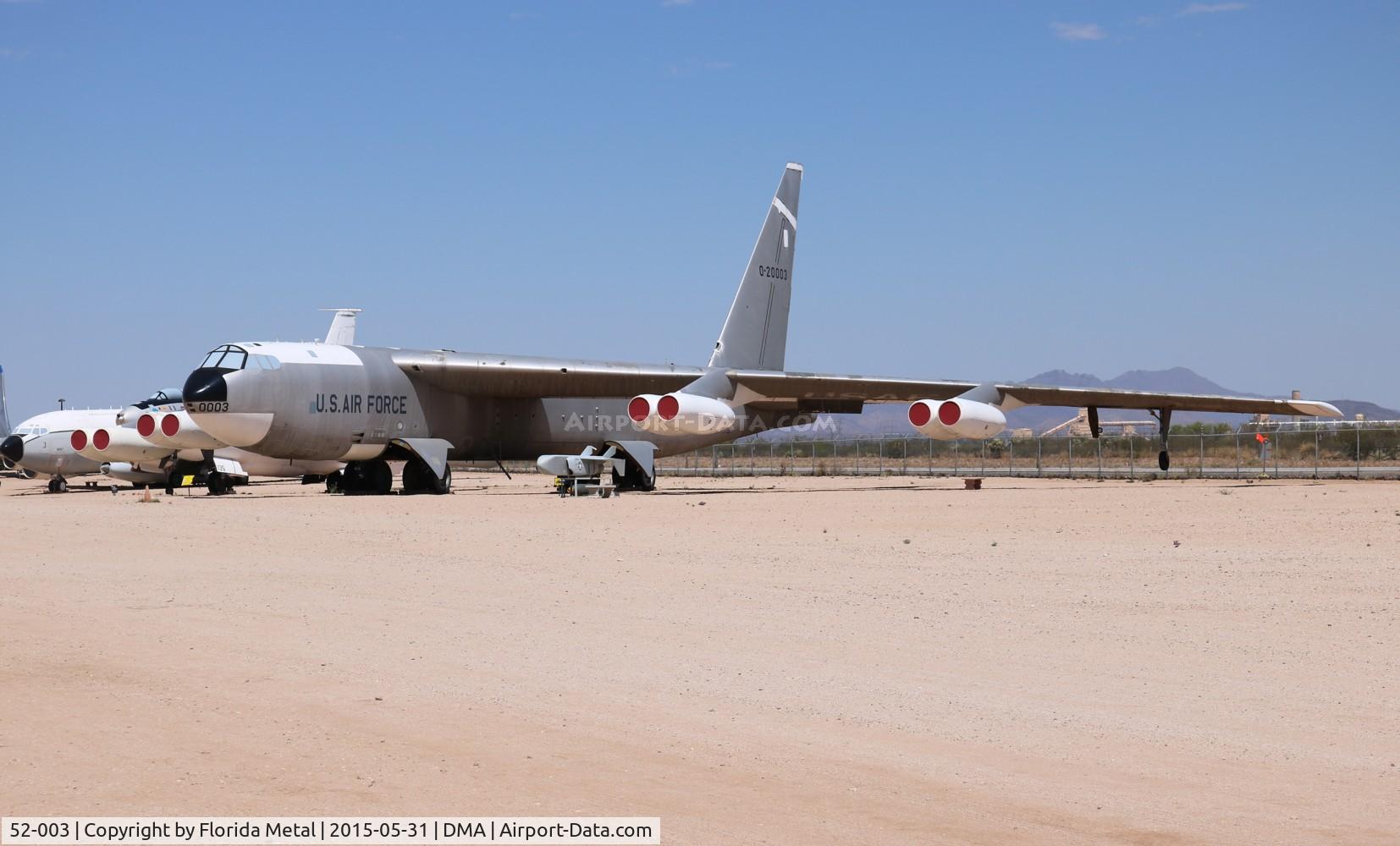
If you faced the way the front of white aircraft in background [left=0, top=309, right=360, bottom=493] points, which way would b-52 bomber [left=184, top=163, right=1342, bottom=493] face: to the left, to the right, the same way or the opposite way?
the same way

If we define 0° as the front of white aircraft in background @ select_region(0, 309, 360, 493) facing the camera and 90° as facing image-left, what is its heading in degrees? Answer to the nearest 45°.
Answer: approximately 45°

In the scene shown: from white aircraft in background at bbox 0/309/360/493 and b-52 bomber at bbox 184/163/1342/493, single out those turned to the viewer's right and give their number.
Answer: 0
